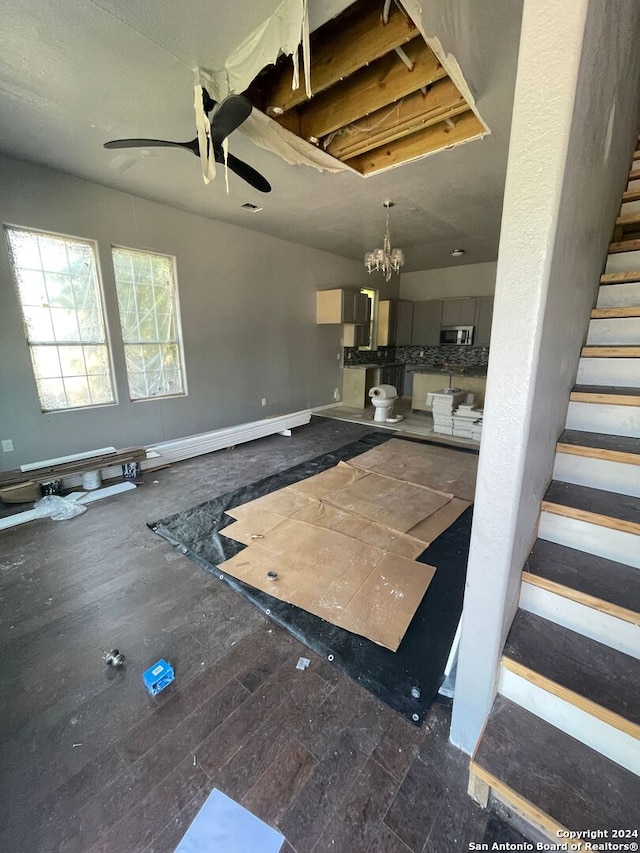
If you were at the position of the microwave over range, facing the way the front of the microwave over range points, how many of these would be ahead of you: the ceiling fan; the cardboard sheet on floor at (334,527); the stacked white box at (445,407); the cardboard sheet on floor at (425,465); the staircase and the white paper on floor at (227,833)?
6

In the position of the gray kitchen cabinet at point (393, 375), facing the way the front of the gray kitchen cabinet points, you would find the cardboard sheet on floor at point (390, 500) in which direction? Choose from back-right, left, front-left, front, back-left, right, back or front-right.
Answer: front

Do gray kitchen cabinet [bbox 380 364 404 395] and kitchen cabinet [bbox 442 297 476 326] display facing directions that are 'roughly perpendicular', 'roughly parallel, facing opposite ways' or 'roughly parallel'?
roughly parallel

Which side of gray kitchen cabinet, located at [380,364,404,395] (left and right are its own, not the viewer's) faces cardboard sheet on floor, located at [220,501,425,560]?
front

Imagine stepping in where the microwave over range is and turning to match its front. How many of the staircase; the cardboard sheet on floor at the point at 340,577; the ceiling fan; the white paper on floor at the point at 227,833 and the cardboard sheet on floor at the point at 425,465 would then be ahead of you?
5

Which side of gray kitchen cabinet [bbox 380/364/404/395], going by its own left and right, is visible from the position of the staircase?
front

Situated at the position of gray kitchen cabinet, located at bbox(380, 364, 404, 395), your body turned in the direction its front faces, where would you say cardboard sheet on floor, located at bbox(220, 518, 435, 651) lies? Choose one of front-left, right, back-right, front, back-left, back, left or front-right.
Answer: front

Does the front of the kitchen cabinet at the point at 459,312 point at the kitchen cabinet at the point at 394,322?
no

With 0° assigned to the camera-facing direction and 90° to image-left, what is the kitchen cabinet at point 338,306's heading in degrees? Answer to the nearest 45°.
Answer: approximately 315°

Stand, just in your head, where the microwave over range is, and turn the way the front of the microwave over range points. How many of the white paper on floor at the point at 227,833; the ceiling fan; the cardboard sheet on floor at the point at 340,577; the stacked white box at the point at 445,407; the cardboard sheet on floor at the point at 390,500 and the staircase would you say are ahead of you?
6

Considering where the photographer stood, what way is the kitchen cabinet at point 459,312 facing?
facing the viewer

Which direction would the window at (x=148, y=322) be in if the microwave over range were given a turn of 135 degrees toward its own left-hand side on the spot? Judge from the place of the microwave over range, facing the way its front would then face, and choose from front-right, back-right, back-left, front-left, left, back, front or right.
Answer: back

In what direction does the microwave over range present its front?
toward the camera

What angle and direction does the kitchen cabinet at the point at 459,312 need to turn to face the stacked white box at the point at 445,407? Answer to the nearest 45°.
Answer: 0° — it already faces it

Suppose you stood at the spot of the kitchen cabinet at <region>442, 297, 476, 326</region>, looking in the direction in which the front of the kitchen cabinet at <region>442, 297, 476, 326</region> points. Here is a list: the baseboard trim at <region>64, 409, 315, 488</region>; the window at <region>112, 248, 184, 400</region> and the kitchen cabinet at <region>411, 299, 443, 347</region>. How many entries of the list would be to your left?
0

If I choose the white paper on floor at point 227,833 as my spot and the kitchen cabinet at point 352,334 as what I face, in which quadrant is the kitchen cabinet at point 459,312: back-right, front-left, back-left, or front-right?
front-right
